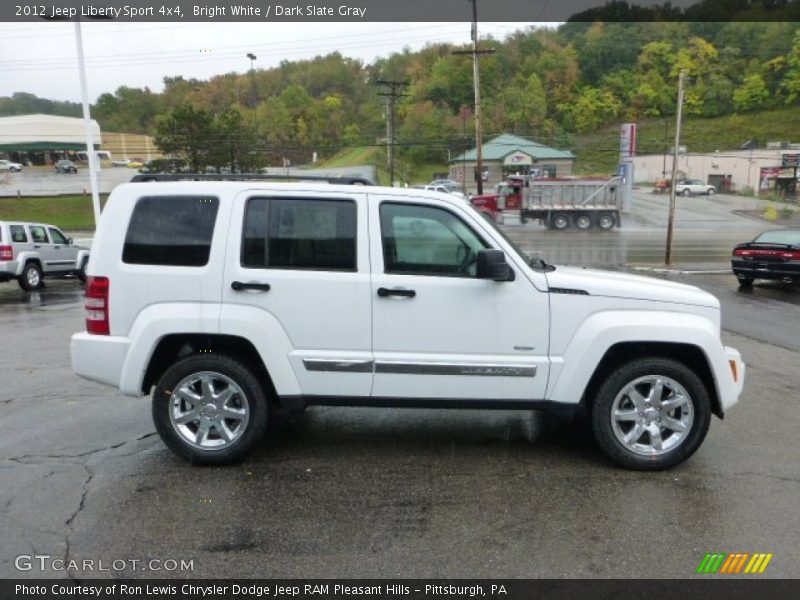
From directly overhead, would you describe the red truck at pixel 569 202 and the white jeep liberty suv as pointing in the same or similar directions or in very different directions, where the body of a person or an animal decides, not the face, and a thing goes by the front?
very different directions

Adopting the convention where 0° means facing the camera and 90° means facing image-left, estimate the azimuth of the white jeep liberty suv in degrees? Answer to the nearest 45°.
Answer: approximately 270°

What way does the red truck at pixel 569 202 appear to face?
to the viewer's left

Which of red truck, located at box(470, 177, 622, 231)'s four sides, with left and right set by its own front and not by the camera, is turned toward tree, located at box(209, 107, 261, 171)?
front

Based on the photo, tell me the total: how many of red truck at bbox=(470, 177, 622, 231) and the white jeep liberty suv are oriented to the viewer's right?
1

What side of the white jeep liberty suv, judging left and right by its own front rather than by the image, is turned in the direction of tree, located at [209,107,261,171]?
left

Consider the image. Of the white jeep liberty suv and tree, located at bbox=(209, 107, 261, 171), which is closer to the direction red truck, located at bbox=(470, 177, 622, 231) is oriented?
the tree

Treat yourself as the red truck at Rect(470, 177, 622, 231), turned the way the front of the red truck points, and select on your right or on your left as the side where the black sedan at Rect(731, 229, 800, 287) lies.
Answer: on your left

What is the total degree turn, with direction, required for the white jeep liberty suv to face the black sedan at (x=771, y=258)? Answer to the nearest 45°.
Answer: approximately 45° to its left

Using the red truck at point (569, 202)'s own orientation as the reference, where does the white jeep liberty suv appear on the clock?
The white jeep liberty suv is roughly at 9 o'clock from the red truck.
